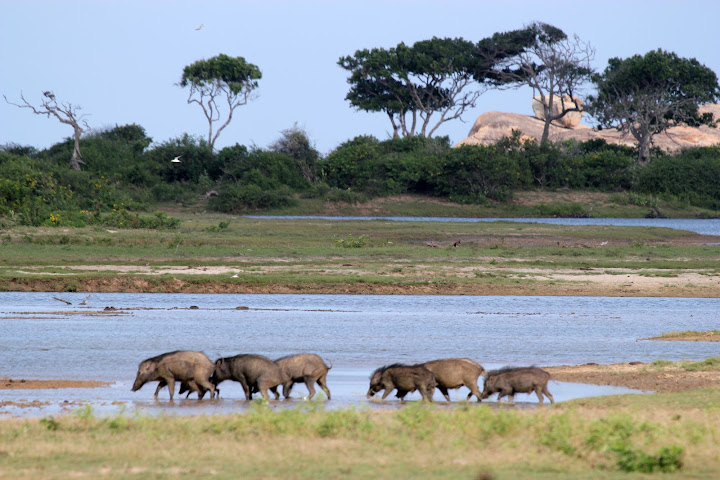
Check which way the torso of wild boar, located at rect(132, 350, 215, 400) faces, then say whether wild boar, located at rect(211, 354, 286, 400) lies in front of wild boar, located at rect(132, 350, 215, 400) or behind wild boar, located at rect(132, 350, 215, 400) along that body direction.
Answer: behind

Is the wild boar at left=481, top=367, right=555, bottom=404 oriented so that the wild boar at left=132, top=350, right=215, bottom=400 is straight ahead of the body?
yes

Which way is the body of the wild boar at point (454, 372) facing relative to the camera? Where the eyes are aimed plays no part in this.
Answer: to the viewer's left

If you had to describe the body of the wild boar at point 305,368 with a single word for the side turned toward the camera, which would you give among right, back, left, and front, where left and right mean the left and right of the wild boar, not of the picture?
left

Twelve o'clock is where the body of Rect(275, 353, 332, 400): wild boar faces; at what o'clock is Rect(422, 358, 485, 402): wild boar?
Rect(422, 358, 485, 402): wild boar is roughly at 6 o'clock from Rect(275, 353, 332, 400): wild boar.

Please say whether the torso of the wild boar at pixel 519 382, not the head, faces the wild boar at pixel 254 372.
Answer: yes

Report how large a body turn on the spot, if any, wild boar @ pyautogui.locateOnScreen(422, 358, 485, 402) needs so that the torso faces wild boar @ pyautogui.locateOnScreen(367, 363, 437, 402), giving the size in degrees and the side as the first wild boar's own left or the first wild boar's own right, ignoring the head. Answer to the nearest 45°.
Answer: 0° — it already faces it

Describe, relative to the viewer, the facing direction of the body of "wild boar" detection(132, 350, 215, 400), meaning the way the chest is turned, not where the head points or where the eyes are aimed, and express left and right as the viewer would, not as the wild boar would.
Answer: facing to the left of the viewer

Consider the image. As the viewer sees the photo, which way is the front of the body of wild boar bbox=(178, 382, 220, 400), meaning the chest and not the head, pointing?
to the viewer's left

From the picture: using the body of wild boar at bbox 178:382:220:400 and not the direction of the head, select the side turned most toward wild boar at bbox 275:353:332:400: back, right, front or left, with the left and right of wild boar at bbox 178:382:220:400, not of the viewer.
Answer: back

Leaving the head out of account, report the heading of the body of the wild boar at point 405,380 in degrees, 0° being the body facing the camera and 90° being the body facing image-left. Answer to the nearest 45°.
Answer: approximately 90°

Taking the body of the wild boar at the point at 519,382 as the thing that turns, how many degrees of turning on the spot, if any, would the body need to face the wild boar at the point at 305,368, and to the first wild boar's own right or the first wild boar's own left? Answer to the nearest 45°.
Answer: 0° — it already faces it
